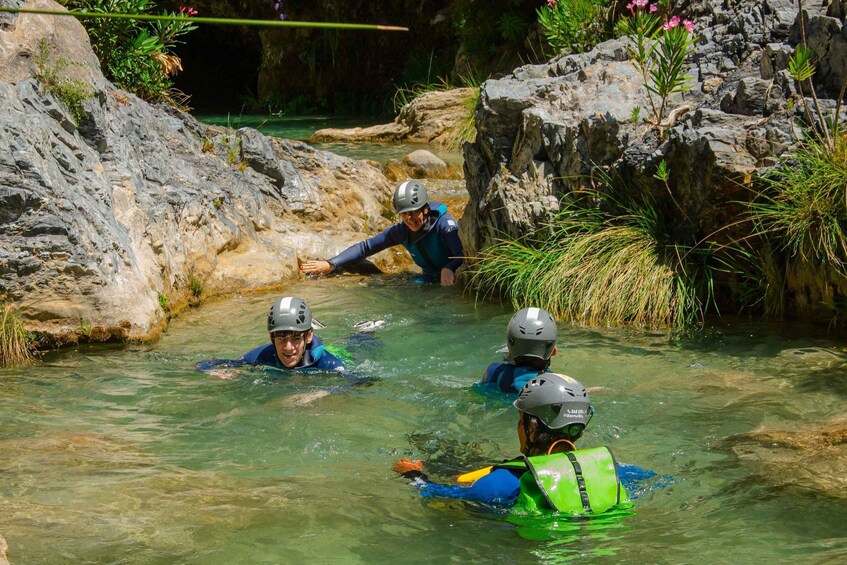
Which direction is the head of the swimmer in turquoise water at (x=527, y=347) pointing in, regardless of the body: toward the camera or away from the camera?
away from the camera

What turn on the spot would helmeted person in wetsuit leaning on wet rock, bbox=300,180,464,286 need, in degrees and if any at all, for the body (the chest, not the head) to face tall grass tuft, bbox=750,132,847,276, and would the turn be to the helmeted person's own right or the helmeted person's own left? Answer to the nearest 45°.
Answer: approximately 90° to the helmeted person's own left

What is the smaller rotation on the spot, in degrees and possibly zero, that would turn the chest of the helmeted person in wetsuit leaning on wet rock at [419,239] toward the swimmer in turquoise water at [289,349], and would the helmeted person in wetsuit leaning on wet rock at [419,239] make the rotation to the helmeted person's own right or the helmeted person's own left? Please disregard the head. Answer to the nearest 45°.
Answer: approximately 45° to the helmeted person's own left

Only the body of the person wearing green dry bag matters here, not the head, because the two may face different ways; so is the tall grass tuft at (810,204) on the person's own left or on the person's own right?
on the person's own right

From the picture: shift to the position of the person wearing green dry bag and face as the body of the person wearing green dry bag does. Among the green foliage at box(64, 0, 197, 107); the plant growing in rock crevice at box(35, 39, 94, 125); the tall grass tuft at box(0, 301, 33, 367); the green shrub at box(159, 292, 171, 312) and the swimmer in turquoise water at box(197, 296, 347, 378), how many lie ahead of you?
5

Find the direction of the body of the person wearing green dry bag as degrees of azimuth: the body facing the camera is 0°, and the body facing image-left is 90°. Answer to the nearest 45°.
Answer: approximately 135°

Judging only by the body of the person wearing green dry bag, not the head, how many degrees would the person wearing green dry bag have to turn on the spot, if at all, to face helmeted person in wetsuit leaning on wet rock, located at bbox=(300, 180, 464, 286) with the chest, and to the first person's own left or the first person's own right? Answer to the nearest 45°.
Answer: approximately 45° to the first person's own right

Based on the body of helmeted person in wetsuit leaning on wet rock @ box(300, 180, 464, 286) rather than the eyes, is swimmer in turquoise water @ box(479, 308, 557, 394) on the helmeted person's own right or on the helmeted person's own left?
on the helmeted person's own left

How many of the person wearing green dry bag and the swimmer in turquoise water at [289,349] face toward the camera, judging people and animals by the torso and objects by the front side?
1

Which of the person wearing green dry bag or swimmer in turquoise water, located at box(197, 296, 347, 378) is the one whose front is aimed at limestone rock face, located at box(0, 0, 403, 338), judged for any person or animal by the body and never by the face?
the person wearing green dry bag

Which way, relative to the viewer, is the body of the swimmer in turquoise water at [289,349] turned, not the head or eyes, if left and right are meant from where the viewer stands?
facing the viewer

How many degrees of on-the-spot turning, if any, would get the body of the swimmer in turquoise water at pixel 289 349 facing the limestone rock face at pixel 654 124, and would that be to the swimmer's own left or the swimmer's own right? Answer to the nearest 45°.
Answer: approximately 135° to the swimmer's own left

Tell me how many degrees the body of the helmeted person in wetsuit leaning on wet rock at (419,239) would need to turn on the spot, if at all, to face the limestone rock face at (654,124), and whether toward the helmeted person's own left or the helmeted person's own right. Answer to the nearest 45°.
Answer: approximately 135° to the helmeted person's own left

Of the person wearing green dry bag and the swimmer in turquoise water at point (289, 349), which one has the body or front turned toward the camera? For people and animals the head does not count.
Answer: the swimmer in turquoise water

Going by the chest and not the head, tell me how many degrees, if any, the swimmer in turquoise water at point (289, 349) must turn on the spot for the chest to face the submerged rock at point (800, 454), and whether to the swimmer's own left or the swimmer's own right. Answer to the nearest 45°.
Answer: approximately 45° to the swimmer's own left

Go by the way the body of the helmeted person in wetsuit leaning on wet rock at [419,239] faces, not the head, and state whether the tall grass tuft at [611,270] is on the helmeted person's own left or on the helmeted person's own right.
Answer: on the helmeted person's own left

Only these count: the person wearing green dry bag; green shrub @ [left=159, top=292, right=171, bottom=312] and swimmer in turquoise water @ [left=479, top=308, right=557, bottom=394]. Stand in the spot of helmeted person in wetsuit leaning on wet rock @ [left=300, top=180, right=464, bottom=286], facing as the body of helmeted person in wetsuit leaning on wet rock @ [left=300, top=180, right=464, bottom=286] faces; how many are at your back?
0
